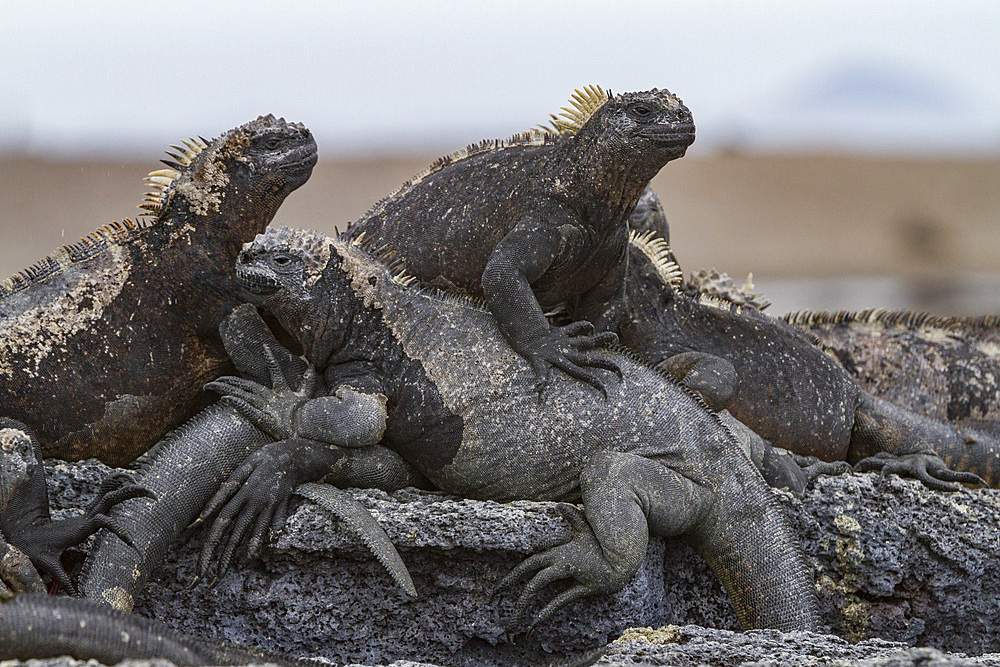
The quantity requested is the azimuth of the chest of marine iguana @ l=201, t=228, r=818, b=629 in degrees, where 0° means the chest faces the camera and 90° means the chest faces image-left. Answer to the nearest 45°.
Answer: approximately 90°

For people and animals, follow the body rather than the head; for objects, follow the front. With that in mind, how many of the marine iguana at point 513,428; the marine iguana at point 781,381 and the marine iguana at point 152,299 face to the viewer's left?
2

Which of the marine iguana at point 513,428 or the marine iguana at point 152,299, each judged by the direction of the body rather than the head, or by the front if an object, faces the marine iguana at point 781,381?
the marine iguana at point 152,299

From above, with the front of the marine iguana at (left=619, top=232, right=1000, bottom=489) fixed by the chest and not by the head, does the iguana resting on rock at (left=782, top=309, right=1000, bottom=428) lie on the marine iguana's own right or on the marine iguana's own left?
on the marine iguana's own right

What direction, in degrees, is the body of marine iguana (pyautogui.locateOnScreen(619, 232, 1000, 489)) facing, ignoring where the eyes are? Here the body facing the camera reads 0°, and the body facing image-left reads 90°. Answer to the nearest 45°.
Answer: approximately 90°

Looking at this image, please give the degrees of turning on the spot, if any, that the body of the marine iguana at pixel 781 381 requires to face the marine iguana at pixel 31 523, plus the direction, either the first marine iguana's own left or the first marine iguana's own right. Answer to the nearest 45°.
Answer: approximately 45° to the first marine iguana's own left

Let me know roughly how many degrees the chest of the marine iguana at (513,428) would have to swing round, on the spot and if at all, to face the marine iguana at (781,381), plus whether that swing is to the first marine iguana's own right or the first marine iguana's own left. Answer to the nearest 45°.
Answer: approximately 135° to the first marine iguana's own right

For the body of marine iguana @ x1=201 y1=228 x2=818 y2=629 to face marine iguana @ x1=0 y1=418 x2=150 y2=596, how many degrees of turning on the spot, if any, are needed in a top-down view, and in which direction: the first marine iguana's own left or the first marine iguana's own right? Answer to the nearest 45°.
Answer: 0° — it already faces it

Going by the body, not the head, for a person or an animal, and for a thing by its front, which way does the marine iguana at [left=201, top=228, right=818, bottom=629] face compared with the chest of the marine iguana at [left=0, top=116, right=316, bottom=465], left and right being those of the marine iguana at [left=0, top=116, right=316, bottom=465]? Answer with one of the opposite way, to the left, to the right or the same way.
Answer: the opposite way

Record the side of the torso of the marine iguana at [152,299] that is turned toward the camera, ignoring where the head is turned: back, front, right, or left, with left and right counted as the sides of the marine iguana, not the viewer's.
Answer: right

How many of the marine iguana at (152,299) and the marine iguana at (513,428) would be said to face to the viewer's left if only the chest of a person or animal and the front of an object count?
1

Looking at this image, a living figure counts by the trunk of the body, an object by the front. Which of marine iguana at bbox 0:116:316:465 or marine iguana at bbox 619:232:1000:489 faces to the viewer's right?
marine iguana at bbox 0:116:316:465
